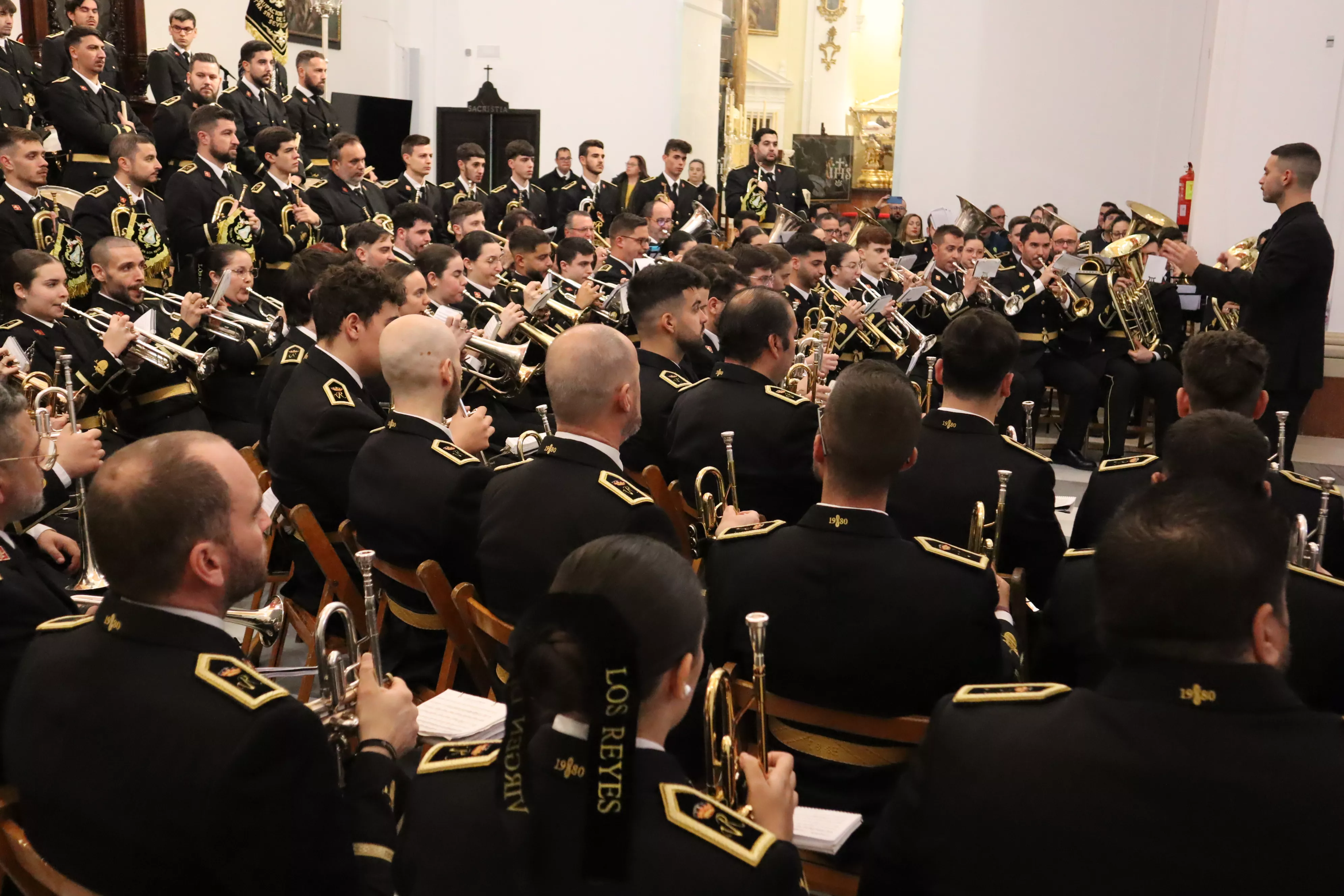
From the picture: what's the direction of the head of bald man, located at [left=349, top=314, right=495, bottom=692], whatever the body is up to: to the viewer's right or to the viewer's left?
to the viewer's right

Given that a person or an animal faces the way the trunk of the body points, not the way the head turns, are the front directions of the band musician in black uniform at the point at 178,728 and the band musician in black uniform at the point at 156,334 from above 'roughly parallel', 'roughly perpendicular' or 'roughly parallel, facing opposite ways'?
roughly perpendicular

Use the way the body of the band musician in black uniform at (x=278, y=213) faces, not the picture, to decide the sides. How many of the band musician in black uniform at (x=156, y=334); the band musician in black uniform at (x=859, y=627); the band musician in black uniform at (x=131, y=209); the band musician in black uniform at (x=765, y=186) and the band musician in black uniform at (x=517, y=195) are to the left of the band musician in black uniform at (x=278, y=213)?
2

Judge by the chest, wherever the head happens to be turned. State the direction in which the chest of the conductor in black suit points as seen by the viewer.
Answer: to the viewer's left

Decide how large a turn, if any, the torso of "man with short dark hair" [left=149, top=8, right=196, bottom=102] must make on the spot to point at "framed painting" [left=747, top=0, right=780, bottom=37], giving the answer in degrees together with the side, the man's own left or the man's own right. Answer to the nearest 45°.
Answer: approximately 90° to the man's own left

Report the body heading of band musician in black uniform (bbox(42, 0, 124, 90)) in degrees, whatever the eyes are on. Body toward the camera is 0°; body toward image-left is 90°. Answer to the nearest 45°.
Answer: approximately 315°

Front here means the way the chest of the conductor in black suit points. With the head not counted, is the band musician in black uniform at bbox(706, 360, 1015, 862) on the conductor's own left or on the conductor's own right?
on the conductor's own left

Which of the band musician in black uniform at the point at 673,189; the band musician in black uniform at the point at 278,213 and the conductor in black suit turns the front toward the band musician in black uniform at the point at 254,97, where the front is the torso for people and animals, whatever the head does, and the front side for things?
the conductor in black suit

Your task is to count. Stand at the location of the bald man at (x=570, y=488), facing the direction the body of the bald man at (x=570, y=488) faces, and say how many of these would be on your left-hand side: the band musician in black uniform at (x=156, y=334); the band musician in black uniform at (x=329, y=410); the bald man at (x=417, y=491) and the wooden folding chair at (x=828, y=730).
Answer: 3

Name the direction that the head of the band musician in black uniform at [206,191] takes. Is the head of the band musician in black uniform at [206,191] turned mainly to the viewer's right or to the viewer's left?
to the viewer's right

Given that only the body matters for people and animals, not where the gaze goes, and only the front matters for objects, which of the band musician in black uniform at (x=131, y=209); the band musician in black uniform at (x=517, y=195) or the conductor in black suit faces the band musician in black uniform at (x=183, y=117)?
the conductor in black suit

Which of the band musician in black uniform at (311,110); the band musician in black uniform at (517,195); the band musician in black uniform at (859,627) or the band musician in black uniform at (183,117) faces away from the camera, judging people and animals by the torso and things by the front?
the band musician in black uniform at (859,627)

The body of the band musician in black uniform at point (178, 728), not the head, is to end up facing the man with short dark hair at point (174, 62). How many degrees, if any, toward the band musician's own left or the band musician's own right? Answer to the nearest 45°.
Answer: approximately 45° to the band musician's own left

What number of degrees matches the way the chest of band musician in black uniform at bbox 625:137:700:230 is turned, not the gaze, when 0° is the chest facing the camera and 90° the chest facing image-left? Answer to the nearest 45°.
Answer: approximately 315°

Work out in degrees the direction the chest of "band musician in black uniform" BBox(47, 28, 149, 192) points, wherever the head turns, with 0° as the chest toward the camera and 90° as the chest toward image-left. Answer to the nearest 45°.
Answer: approximately 315°

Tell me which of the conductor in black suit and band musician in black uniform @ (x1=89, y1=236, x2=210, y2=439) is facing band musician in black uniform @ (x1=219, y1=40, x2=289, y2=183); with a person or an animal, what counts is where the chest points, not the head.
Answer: the conductor in black suit

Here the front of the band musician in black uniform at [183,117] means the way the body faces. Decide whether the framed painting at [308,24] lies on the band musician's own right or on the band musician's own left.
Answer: on the band musician's own left
